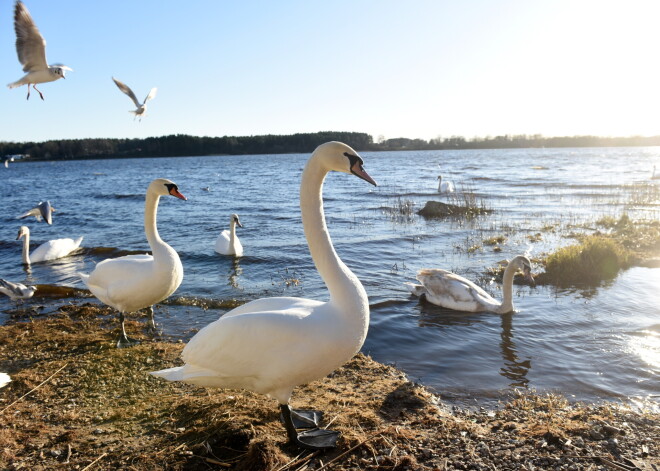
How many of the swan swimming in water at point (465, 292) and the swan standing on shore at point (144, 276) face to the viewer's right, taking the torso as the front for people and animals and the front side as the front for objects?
2

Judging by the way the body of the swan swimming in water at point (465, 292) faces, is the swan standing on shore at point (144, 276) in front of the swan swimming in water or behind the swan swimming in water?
behind

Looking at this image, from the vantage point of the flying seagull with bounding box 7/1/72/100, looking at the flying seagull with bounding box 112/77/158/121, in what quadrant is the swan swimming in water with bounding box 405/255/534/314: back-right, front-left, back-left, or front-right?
front-right

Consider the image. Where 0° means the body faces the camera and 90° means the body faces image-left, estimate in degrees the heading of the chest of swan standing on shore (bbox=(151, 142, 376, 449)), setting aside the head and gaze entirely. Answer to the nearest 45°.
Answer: approximately 270°

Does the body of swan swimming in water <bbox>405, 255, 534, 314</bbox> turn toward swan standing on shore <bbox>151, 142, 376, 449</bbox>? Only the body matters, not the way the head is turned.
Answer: no

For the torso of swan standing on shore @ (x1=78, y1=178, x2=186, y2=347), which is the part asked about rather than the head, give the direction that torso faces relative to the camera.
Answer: to the viewer's right

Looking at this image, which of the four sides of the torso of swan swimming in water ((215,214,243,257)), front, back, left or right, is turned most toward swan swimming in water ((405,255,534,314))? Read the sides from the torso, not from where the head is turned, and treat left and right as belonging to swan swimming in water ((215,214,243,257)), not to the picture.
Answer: front

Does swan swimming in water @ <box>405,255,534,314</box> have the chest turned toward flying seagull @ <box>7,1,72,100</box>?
no

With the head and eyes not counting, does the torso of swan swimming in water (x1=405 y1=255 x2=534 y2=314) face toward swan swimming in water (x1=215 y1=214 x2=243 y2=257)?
no

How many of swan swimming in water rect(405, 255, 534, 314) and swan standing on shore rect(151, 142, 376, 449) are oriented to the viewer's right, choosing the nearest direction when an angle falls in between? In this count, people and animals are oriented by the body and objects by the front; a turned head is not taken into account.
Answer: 2

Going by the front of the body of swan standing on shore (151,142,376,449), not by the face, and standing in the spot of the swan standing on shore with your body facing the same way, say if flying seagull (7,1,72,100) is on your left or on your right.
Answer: on your left

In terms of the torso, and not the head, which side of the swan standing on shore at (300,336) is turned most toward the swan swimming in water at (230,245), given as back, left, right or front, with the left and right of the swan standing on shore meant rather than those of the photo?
left

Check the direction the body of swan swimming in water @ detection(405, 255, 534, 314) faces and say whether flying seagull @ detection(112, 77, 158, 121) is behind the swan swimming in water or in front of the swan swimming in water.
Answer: behind

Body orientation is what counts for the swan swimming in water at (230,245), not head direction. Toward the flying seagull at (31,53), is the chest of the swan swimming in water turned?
no

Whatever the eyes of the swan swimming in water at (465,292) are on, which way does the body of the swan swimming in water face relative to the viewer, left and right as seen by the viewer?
facing to the right of the viewer
